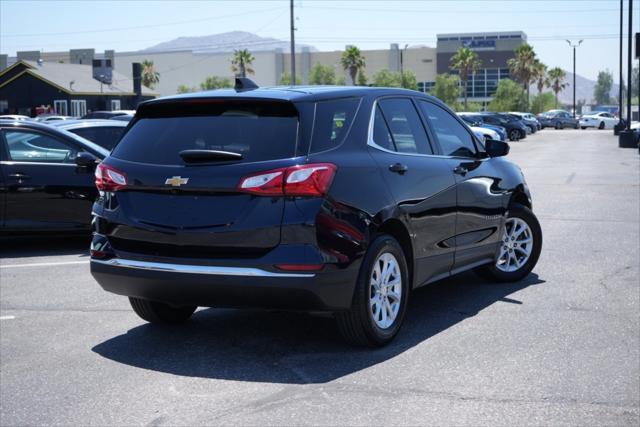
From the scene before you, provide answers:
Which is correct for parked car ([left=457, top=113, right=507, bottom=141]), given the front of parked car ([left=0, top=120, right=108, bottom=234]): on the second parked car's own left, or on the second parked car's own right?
on the second parked car's own left

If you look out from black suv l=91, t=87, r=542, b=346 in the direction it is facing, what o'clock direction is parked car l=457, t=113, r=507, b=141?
The parked car is roughly at 11 o'clock from the black suv.

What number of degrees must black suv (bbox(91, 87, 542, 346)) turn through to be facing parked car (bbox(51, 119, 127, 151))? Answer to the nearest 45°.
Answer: approximately 45° to its left

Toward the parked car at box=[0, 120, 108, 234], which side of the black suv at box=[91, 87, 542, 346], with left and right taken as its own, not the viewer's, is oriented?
left

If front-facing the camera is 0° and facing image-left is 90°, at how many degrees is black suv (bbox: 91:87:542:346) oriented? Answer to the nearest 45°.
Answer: approximately 225°

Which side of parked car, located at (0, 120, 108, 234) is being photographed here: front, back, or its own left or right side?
right
